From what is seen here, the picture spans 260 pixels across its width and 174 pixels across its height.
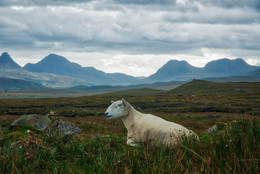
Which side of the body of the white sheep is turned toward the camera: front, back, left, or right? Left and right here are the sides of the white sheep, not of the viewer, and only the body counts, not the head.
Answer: left

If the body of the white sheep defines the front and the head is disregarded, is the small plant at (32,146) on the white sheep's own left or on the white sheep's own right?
on the white sheep's own left

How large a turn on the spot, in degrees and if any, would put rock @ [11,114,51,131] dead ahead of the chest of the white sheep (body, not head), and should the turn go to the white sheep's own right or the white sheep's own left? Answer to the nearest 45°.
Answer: approximately 45° to the white sheep's own right
